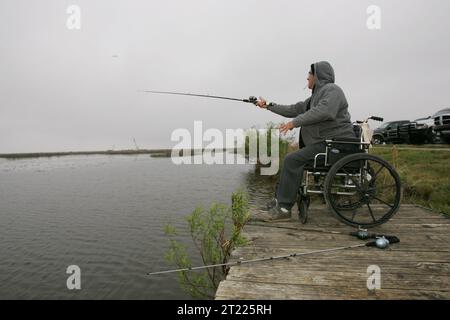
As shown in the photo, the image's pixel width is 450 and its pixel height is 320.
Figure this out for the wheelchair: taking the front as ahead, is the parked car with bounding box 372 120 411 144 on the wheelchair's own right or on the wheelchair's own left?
on the wheelchair's own right

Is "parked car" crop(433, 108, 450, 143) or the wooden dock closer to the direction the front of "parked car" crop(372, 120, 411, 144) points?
the wooden dock

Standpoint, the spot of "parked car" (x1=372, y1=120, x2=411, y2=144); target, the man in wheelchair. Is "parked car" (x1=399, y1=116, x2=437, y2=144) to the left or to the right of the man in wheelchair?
left

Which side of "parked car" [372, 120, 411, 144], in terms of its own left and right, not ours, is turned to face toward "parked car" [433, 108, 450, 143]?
left

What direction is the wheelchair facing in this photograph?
to the viewer's left

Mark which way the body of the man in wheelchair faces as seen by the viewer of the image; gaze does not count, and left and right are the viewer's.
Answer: facing to the left of the viewer

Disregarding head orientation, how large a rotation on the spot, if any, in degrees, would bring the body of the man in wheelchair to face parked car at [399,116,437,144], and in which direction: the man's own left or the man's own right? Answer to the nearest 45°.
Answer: approximately 90° to the man's own right

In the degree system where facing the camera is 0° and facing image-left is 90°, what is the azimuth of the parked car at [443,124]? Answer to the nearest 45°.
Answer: approximately 45°

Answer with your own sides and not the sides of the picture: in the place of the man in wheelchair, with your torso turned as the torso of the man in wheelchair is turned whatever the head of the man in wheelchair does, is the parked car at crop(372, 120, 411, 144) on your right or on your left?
on your right

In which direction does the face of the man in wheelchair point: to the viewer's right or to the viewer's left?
to the viewer's left
